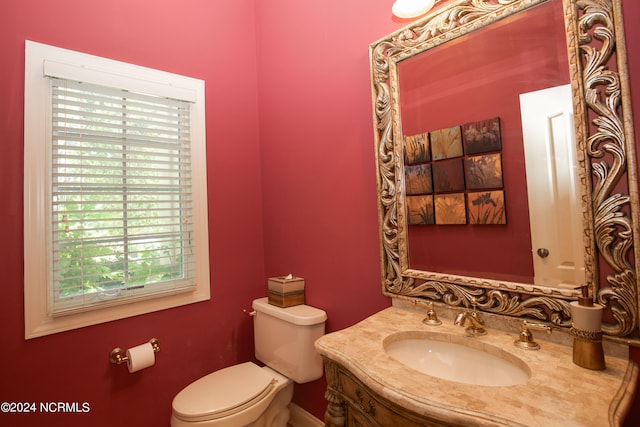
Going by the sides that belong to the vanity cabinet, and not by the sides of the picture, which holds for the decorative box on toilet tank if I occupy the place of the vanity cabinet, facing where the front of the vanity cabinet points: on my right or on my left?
on my right

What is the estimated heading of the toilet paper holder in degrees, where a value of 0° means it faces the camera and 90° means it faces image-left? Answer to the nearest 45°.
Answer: approximately 315°

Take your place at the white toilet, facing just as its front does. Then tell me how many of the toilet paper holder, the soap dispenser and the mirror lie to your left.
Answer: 2

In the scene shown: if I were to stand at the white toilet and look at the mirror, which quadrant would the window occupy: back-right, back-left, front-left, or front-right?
back-right

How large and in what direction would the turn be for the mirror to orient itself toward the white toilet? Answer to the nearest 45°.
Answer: approximately 45° to its right

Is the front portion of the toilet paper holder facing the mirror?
yes

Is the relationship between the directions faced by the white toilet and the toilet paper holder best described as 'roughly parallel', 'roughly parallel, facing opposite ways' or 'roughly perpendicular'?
roughly perpendicular
